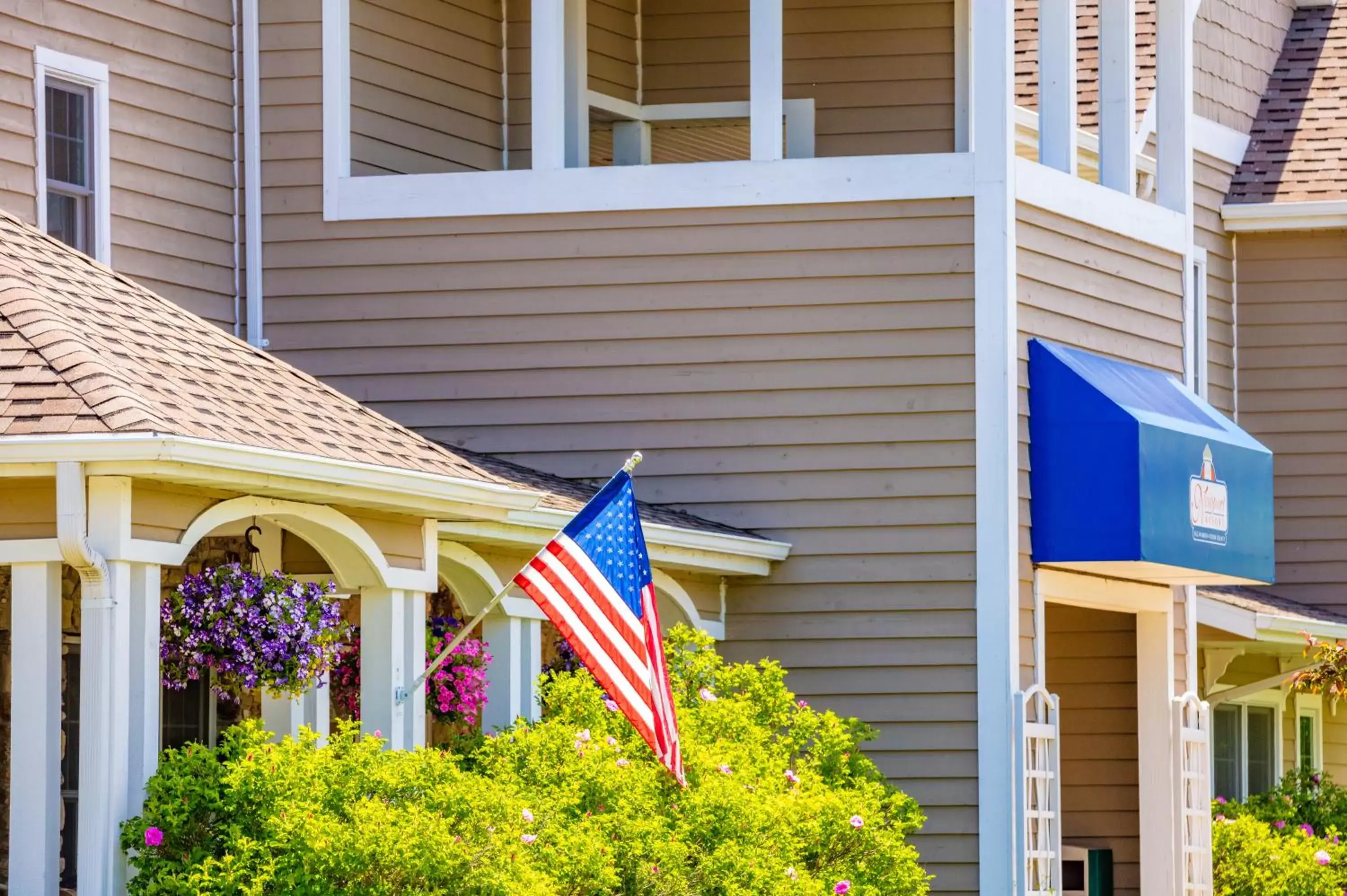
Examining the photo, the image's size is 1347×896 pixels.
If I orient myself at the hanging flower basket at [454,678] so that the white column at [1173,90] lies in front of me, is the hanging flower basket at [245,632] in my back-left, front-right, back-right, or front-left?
back-right

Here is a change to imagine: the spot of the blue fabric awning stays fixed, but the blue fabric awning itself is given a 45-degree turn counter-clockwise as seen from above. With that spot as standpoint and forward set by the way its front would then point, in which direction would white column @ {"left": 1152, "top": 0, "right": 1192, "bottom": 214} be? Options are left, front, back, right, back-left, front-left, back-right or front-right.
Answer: left

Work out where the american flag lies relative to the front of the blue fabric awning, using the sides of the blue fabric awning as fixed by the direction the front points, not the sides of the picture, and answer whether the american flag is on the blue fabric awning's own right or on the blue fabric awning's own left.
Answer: on the blue fabric awning's own right

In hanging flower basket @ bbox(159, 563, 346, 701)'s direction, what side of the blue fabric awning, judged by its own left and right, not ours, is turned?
right

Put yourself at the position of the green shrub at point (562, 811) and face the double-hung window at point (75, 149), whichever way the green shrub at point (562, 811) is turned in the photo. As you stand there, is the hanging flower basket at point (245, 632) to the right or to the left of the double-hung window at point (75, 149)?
left

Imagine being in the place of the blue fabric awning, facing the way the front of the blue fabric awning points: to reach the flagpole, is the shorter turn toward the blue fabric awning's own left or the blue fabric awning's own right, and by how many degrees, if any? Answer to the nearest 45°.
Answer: approximately 90° to the blue fabric awning's own right

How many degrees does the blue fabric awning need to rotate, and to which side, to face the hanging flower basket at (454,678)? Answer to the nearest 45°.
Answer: approximately 90° to its right

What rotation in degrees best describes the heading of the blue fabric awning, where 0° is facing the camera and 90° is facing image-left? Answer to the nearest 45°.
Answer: approximately 315°
